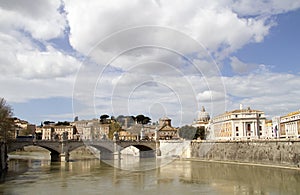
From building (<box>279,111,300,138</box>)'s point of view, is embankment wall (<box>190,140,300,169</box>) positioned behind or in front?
in front

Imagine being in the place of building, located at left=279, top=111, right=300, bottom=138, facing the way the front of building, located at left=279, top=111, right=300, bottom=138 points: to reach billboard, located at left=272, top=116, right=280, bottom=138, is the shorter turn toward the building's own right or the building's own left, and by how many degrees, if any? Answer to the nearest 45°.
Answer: approximately 90° to the building's own right

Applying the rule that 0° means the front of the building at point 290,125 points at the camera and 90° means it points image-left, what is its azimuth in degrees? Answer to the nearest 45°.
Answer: approximately 45°

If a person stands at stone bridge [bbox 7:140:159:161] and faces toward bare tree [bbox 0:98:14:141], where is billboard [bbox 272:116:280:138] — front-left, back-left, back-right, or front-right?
back-left

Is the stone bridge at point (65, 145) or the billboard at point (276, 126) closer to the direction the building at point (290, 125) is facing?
the stone bridge

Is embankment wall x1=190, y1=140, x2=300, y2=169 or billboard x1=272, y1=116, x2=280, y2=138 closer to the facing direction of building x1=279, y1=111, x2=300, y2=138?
the embankment wall

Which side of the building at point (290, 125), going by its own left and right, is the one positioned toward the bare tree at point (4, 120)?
front
